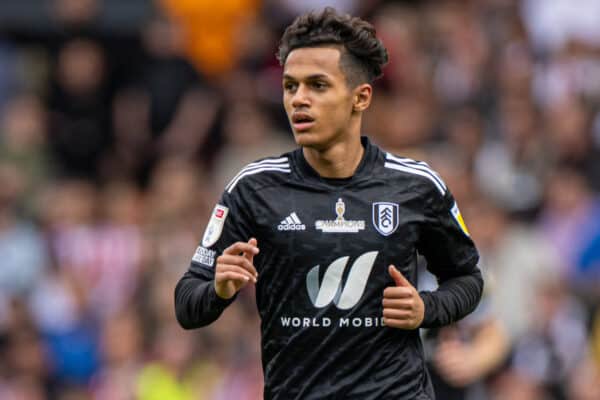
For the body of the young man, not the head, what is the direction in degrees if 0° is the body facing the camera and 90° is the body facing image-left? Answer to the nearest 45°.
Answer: approximately 0°

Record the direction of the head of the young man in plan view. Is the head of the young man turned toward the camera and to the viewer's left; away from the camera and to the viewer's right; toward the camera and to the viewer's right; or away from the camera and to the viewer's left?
toward the camera and to the viewer's left
